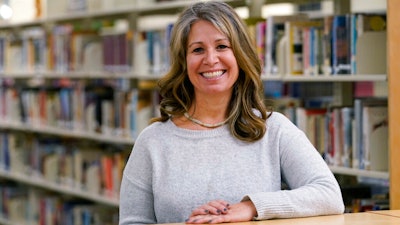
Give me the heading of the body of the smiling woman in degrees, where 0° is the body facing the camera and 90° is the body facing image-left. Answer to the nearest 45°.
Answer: approximately 0°

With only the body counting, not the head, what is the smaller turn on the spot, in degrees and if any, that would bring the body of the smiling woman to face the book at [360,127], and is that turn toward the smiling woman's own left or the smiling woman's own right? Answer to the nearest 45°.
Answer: approximately 135° to the smiling woman's own left

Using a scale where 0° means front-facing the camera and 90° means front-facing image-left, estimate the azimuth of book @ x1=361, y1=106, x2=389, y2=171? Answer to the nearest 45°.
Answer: approximately 315°
